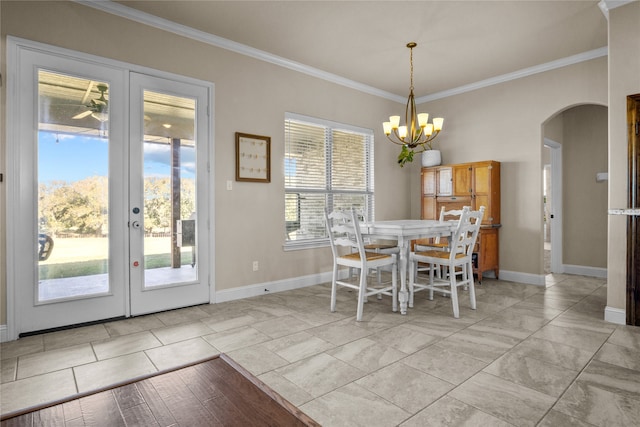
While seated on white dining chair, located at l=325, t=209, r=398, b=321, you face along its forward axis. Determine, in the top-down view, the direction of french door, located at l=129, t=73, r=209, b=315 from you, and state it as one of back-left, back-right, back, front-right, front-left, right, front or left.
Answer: back-left

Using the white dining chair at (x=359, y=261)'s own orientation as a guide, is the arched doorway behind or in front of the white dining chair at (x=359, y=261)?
in front

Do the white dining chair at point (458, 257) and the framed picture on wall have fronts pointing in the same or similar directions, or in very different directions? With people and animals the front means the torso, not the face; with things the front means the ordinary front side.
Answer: very different directions

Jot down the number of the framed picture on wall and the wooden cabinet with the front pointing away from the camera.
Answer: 0

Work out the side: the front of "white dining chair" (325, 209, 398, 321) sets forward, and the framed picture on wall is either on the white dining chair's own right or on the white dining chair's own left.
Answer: on the white dining chair's own left

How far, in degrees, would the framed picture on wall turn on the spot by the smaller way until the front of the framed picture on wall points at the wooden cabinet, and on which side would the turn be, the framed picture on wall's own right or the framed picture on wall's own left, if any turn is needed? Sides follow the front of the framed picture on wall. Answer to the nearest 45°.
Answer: approximately 45° to the framed picture on wall's own left

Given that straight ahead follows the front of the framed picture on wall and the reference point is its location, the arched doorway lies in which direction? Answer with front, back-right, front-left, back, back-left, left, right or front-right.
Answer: front-left

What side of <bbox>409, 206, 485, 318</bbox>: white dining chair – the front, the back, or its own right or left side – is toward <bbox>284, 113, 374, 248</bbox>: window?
front

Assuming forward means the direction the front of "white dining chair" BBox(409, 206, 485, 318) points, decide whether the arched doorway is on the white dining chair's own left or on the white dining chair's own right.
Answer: on the white dining chair's own right

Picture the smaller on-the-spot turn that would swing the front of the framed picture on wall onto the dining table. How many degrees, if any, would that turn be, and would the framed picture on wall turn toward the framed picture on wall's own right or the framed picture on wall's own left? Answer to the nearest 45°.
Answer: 0° — it already faces it

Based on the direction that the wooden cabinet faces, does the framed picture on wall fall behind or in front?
in front

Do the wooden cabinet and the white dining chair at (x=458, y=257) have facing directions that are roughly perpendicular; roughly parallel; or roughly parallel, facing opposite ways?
roughly perpendicular

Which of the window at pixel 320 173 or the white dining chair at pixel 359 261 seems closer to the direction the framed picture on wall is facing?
the white dining chair

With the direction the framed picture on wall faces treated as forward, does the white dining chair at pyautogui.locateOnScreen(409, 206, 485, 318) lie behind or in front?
in front

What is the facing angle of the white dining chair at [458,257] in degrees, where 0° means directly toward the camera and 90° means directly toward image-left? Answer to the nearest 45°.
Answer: approximately 135°

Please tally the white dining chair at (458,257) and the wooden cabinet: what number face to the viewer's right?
0
